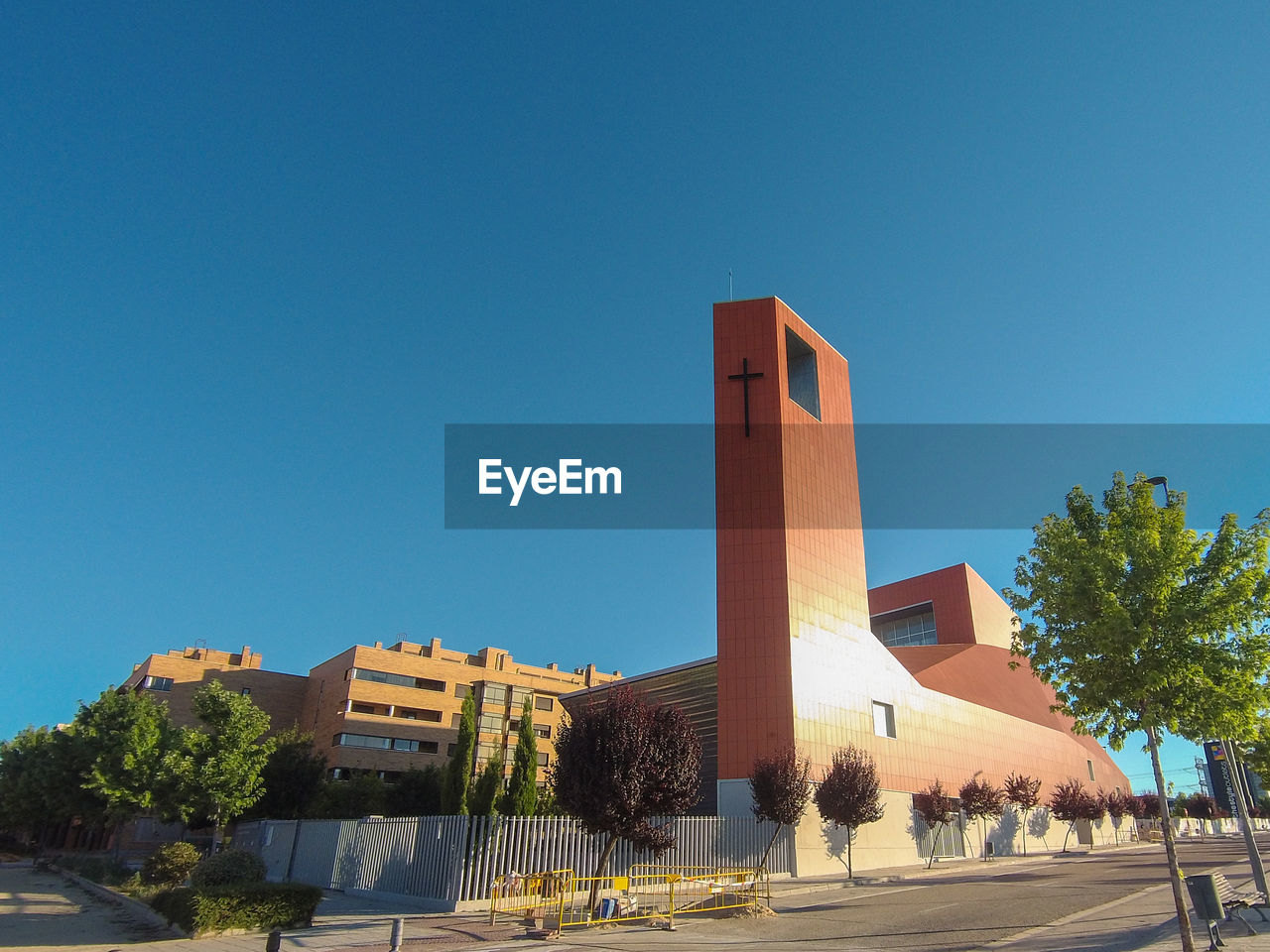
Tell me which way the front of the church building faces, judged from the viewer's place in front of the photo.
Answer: facing the viewer and to the left of the viewer

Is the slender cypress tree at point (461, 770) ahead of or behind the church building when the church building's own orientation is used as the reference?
ahead

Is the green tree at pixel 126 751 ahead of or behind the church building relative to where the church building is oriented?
ahead

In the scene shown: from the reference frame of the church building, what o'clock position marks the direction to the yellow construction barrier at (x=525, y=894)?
The yellow construction barrier is roughly at 11 o'clock from the church building.

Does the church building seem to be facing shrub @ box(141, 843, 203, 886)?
yes

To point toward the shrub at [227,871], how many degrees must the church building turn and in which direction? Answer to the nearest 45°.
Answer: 0° — it already faces it

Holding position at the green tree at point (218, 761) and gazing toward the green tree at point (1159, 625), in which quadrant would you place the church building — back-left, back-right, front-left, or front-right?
front-left

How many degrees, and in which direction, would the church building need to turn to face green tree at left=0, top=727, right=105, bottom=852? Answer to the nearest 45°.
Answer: approximately 45° to its right

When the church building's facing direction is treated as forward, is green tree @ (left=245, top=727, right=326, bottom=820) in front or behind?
in front

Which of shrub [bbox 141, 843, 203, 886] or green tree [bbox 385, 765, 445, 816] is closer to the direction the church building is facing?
the shrub

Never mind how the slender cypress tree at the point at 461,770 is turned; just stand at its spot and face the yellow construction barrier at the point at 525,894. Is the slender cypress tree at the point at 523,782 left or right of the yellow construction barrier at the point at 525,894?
left

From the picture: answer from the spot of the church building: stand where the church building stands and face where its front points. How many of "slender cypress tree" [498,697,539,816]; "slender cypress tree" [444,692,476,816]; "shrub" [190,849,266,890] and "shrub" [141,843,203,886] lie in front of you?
4
